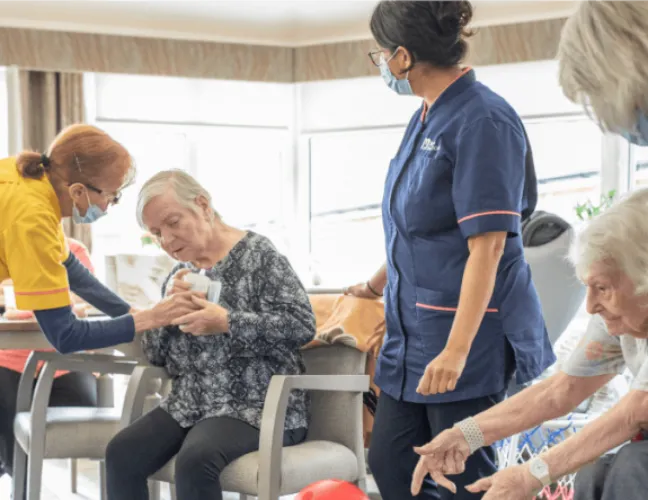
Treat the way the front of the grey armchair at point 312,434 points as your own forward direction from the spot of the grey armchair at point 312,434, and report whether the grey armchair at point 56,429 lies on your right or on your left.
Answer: on your right

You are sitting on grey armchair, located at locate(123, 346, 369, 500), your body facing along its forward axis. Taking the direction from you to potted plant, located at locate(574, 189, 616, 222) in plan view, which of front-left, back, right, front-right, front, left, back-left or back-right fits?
back

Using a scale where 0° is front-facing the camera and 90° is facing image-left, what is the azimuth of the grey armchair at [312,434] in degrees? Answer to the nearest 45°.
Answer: approximately 45°

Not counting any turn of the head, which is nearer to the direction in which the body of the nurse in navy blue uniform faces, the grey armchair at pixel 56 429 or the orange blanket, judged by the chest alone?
the grey armchair

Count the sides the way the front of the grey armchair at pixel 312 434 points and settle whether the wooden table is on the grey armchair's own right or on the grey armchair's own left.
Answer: on the grey armchair's own right

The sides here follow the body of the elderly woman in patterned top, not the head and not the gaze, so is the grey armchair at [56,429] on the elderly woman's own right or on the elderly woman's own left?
on the elderly woman's own right

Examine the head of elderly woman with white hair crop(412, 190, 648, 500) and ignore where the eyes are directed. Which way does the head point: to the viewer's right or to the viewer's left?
to the viewer's left

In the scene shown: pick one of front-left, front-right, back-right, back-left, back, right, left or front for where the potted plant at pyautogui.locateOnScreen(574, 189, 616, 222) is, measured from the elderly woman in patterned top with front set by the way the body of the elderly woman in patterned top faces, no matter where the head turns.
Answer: back
